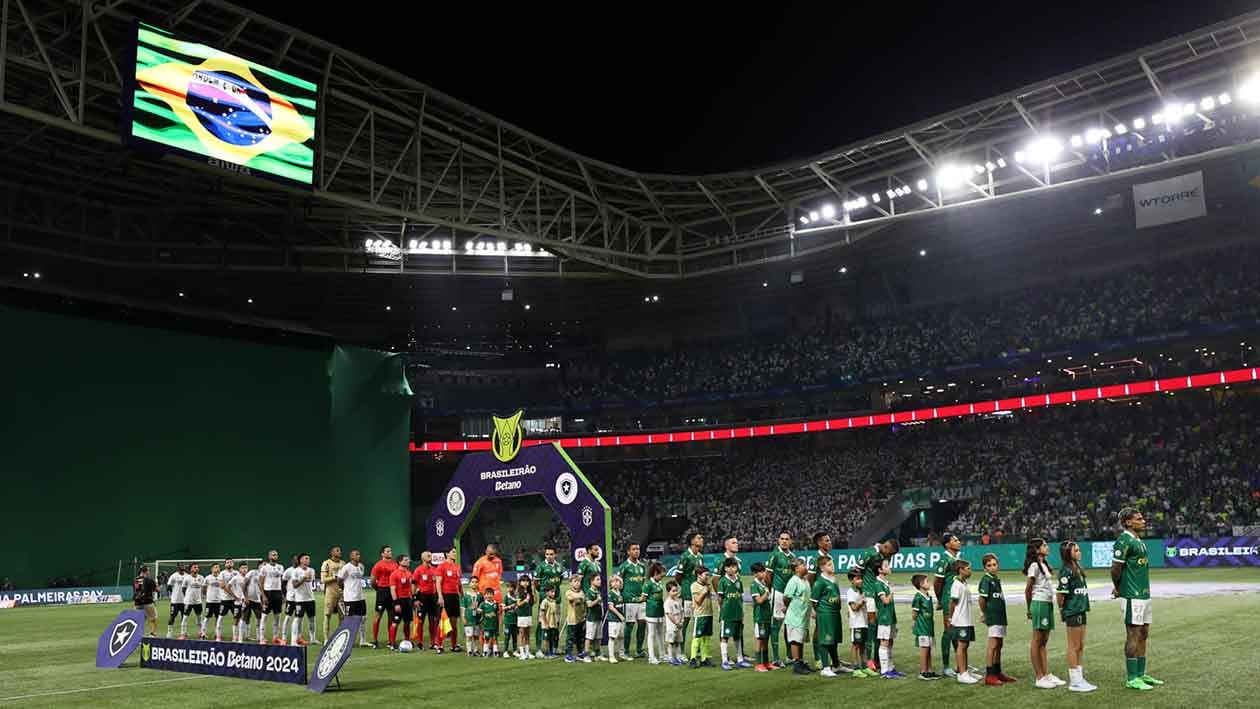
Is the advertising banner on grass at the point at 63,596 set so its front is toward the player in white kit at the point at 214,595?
yes

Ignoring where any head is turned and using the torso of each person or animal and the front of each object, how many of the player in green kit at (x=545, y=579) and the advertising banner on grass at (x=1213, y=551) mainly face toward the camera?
2

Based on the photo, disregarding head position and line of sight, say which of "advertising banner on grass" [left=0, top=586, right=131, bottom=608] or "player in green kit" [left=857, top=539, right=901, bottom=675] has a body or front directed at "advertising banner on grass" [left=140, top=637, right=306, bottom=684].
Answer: "advertising banner on grass" [left=0, top=586, right=131, bottom=608]

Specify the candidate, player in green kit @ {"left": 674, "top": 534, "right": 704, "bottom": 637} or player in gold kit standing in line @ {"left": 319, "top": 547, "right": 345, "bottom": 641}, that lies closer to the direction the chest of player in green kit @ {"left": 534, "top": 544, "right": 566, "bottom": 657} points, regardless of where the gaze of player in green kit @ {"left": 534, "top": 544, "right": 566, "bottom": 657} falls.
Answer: the player in green kit

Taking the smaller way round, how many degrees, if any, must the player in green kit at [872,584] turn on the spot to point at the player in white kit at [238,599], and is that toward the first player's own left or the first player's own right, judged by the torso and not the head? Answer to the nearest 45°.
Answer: approximately 135° to the first player's own right

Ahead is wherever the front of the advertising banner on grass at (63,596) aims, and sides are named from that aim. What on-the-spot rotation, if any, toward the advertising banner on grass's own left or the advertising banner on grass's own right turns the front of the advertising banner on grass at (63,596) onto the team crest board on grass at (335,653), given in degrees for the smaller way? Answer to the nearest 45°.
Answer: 0° — it already faces it

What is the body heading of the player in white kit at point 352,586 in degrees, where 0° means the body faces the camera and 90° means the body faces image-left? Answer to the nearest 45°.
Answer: approximately 315°

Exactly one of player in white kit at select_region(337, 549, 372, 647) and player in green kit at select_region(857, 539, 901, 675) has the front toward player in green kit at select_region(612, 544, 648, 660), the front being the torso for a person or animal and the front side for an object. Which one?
the player in white kit

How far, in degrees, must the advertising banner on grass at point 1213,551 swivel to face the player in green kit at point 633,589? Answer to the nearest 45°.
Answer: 0° — it already faces them
